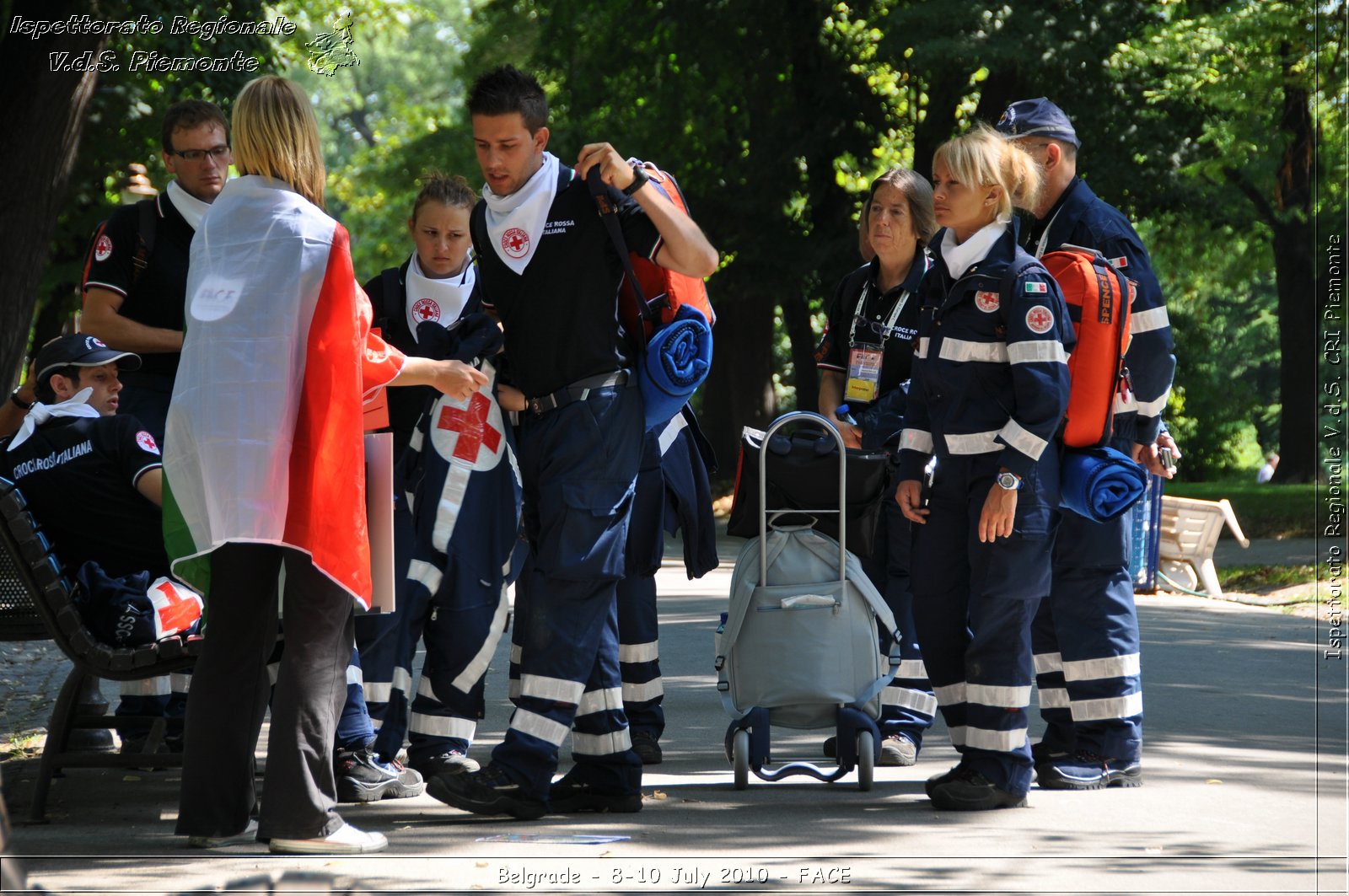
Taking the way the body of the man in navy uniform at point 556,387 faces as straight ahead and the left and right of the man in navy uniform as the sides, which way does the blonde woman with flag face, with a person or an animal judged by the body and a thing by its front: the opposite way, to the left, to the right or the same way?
the opposite way

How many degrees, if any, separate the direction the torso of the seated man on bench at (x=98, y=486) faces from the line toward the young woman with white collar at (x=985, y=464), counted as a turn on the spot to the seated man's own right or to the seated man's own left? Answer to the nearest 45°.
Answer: approximately 45° to the seated man's own right

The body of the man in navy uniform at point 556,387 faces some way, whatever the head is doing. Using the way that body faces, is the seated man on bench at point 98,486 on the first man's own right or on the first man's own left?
on the first man's own right

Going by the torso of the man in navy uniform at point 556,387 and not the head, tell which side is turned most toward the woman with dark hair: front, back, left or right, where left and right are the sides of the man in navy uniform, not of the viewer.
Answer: back

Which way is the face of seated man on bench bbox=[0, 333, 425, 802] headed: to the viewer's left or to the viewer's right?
to the viewer's right

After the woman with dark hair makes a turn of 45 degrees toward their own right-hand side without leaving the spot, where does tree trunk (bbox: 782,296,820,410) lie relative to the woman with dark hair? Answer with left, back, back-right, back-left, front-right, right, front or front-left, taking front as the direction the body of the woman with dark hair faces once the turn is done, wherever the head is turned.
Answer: right

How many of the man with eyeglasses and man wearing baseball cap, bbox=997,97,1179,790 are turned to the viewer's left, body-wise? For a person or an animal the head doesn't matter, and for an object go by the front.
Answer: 1

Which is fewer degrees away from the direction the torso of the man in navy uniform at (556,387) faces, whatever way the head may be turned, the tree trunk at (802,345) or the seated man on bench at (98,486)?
the seated man on bench

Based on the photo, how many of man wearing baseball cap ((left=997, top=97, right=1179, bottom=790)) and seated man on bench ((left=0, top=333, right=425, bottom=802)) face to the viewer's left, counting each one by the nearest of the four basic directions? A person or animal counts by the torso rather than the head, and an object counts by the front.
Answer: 1

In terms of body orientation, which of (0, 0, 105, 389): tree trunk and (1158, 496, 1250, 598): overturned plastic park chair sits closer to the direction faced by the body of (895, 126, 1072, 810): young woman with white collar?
the tree trunk

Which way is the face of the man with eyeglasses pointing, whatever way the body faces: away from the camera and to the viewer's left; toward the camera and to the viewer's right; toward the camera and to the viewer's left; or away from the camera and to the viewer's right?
toward the camera and to the viewer's right

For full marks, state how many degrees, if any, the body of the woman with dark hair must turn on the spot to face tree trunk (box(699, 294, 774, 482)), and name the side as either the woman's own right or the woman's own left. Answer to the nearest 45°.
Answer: approximately 135° to the woman's own right

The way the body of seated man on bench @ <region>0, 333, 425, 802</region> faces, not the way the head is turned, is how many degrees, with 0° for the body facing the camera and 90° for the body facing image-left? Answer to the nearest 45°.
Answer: approximately 225°
